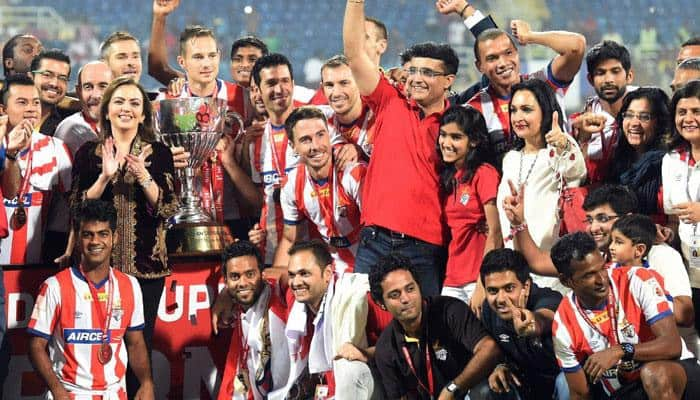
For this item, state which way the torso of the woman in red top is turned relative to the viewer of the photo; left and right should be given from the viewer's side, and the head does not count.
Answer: facing the viewer and to the left of the viewer

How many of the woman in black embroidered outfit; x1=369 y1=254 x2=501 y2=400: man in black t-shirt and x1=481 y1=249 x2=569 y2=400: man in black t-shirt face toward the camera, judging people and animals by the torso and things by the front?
3

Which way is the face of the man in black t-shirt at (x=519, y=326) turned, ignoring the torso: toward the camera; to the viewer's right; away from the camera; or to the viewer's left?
toward the camera

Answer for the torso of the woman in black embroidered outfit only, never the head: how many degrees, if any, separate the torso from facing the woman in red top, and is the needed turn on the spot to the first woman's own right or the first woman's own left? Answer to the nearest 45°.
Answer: approximately 45° to the first woman's own left

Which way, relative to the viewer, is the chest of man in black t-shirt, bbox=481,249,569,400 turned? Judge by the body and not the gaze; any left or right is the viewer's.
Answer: facing the viewer

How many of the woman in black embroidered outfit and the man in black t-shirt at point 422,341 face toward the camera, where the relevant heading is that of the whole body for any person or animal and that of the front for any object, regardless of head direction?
2

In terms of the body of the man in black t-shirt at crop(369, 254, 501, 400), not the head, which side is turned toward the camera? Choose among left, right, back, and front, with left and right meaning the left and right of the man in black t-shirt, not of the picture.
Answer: front

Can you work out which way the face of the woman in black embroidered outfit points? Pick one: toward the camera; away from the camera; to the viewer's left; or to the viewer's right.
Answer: toward the camera

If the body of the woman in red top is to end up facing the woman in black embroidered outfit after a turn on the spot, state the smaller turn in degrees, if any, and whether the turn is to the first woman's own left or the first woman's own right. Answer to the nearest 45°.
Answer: approximately 45° to the first woman's own right
